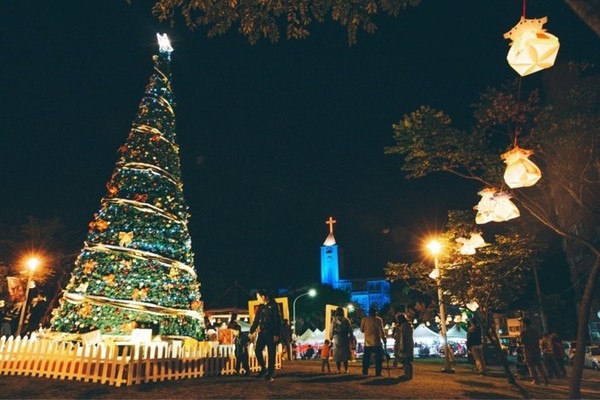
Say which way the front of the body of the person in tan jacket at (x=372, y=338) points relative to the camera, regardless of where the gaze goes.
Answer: away from the camera

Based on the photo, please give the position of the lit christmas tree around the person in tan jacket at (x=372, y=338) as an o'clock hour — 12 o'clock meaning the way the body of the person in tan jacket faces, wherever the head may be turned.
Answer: The lit christmas tree is roughly at 9 o'clock from the person in tan jacket.

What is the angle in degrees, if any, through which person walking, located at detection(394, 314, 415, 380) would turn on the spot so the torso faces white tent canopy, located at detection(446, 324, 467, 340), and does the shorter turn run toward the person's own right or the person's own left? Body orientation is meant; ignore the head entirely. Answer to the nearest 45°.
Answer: approximately 90° to the person's own right

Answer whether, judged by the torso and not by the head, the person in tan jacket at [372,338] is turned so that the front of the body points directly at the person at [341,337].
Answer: no

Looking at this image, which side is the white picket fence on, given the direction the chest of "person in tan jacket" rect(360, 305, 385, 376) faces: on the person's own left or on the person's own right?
on the person's own left
